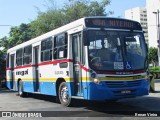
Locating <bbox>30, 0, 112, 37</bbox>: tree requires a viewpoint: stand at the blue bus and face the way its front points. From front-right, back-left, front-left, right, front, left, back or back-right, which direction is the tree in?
back-left
